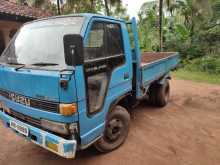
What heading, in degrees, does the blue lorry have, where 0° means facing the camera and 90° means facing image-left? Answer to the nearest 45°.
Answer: approximately 45°
